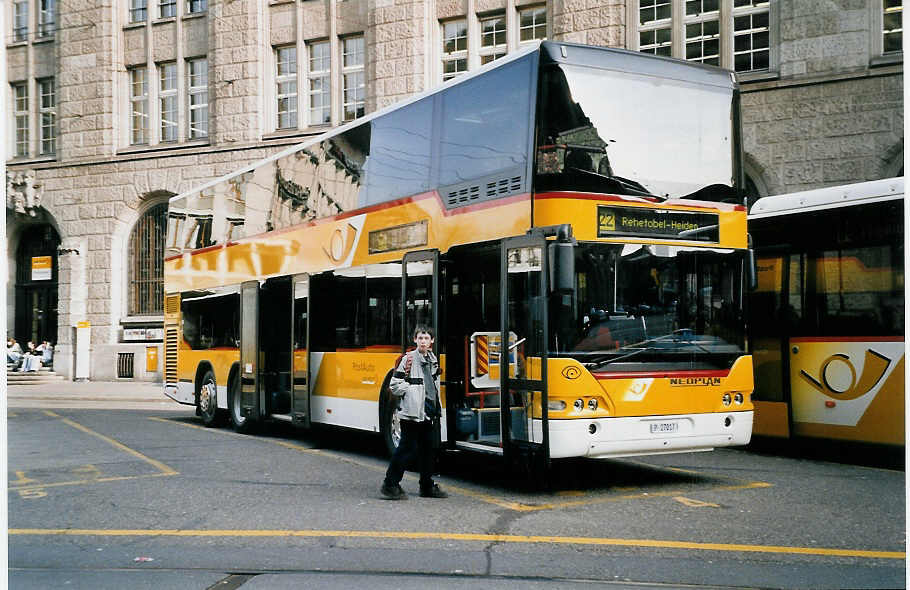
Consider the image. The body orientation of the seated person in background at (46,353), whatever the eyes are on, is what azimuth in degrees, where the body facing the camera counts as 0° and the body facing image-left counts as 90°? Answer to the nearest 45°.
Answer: approximately 0°

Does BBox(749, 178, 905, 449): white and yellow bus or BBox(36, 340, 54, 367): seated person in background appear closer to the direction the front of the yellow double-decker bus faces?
the white and yellow bus

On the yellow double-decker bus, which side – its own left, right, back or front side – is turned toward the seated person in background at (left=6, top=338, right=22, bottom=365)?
back

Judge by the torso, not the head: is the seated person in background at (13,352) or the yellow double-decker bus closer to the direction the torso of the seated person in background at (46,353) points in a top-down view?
the yellow double-decker bus

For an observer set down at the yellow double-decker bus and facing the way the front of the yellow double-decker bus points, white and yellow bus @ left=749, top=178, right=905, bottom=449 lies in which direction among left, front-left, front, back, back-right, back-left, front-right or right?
left

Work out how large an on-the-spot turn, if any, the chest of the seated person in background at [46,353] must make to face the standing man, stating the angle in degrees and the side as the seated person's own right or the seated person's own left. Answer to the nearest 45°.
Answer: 0° — they already face them

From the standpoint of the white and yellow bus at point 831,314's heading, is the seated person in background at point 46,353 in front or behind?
behind

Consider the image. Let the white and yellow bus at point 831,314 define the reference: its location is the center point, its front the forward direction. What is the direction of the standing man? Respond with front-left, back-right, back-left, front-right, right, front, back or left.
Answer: right

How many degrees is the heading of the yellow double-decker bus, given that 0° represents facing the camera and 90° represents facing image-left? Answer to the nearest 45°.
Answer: approximately 315°

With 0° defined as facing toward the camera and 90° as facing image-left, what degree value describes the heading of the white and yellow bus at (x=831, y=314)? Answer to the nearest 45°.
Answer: approximately 315°

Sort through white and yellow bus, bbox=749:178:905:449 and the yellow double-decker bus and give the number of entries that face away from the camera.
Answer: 0
